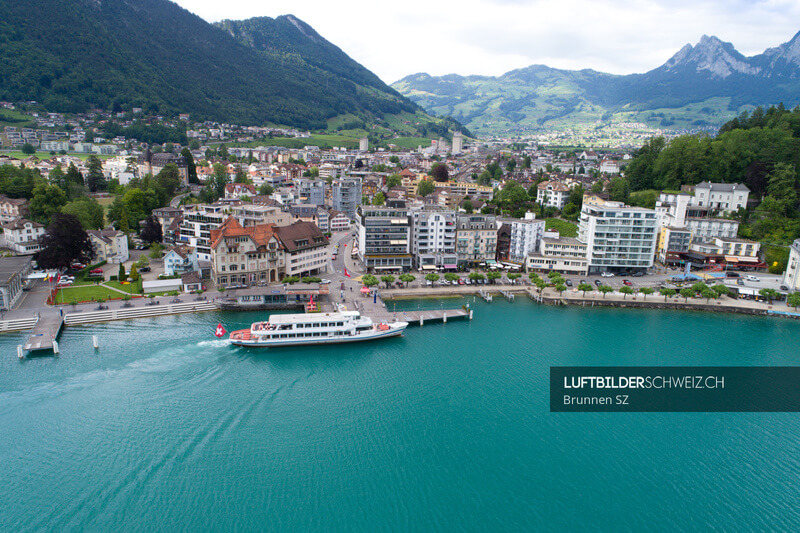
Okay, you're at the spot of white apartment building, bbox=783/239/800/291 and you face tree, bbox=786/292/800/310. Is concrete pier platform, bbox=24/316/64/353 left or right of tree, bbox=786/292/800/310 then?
right

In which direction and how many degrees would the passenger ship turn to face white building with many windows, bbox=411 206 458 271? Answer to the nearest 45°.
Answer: approximately 45° to its left

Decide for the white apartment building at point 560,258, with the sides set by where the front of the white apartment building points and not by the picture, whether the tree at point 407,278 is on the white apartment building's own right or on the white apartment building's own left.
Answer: on the white apartment building's own right

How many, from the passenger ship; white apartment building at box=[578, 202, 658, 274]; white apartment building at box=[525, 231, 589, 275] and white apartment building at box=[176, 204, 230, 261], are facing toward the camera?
3

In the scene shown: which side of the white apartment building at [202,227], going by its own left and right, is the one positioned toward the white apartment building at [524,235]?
left

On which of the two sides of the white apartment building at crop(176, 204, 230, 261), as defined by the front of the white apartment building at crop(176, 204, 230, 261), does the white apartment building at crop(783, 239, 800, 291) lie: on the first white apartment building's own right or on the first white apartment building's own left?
on the first white apartment building's own left

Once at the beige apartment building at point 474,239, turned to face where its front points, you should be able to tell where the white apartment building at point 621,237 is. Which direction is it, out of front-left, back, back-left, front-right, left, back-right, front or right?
left

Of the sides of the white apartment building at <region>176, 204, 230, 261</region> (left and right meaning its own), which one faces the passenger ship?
front

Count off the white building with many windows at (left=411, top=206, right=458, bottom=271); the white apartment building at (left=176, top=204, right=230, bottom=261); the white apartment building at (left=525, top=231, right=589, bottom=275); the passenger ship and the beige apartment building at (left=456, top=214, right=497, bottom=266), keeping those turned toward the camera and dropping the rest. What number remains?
4

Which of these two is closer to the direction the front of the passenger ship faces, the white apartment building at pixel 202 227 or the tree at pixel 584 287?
the tree

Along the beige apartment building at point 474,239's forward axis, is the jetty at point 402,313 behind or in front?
in front

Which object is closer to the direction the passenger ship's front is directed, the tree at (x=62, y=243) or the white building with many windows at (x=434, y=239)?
the white building with many windows

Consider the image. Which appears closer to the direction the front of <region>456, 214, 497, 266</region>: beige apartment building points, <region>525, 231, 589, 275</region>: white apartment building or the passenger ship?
the passenger ship
